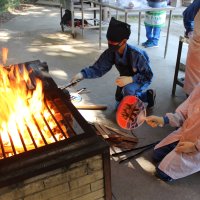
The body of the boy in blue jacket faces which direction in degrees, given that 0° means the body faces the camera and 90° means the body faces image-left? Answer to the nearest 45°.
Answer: approximately 45°

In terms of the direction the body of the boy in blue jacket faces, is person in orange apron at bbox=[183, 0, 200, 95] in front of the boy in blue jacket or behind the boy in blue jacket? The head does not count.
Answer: behind

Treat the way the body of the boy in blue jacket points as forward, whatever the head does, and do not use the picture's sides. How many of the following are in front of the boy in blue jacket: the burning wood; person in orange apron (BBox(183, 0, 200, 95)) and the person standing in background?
1

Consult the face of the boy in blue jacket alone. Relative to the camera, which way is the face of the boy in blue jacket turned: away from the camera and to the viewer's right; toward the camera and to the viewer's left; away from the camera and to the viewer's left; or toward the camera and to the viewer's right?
toward the camera and to the viewer's left

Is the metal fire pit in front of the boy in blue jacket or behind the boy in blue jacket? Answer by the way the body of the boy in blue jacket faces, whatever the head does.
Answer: in front

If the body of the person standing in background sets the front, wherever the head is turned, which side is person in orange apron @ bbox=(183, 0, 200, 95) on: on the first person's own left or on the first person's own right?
on the first person's own left

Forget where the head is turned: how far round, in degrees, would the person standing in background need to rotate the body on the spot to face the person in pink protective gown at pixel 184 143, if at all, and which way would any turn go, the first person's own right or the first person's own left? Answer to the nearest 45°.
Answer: approximately 45° to the first person's own left

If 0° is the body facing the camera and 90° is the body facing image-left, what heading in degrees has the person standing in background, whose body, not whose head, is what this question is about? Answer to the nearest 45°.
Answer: approximately 45°

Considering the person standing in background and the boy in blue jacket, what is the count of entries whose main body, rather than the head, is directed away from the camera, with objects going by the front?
0

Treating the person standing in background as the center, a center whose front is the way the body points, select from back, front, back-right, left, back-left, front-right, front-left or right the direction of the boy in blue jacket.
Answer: front-left

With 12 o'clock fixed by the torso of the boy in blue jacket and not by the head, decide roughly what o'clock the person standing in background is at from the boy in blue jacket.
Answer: The person standing in background is roughly at 5 o'clock from the boy in blue jacket.
